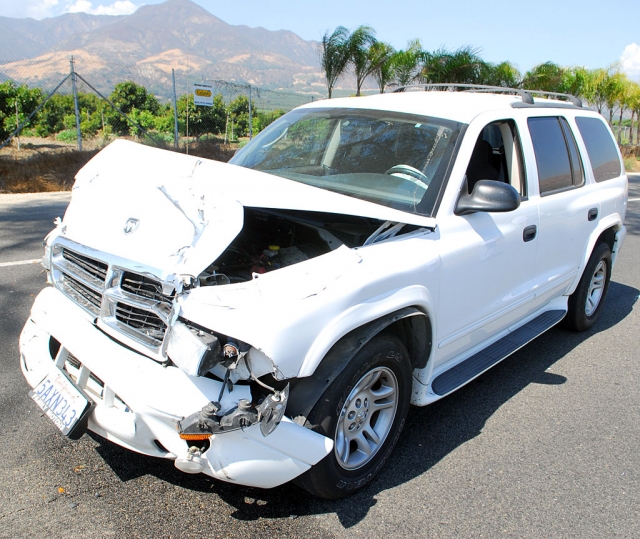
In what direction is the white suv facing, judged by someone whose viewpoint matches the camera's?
facing the viewer and to the left of the viewer

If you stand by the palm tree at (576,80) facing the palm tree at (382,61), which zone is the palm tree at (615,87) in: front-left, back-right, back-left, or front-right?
back-left

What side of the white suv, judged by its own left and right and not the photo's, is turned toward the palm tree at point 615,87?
back

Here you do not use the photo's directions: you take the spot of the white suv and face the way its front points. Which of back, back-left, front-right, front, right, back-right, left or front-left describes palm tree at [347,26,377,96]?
back-right

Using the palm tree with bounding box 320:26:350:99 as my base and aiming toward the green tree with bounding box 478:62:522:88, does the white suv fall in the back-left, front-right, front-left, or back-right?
back-right

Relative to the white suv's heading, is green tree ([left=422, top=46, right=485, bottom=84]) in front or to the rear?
to the rear

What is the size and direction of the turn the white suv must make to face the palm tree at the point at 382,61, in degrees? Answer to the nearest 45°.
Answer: approximately 135° to its right

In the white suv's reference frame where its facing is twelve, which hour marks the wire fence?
The wire fence is roughly at 4 o'clock from the white suv.

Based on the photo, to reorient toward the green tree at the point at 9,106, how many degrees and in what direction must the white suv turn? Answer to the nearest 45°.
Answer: approximately 90° to its right
